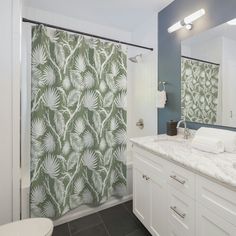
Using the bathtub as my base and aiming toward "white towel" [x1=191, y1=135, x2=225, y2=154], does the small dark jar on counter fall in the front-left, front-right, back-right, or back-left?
front-left

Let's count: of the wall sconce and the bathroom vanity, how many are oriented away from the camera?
0

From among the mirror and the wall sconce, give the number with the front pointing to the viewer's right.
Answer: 0

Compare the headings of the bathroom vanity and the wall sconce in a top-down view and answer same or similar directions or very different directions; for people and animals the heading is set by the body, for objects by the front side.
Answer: same or similar directions

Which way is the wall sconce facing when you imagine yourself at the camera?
facing the viewer and to the left of the viewer

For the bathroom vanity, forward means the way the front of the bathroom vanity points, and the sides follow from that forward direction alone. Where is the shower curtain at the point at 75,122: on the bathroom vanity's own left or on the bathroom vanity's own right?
on the bathroom vanity's own right

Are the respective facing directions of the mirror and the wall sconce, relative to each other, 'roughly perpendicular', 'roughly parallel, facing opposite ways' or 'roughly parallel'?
roughly parallel

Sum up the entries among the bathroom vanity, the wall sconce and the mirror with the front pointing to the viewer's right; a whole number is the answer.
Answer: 0
